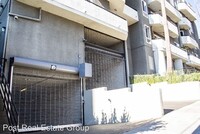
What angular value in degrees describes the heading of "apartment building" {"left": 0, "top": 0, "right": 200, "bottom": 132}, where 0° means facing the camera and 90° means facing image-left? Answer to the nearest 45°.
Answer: approximately 315°

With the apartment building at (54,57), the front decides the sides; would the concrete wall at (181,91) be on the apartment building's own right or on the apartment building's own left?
on the apartment building's own left

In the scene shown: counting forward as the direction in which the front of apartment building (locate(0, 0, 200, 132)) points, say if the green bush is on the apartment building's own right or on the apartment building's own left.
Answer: on the apartment building's own left
